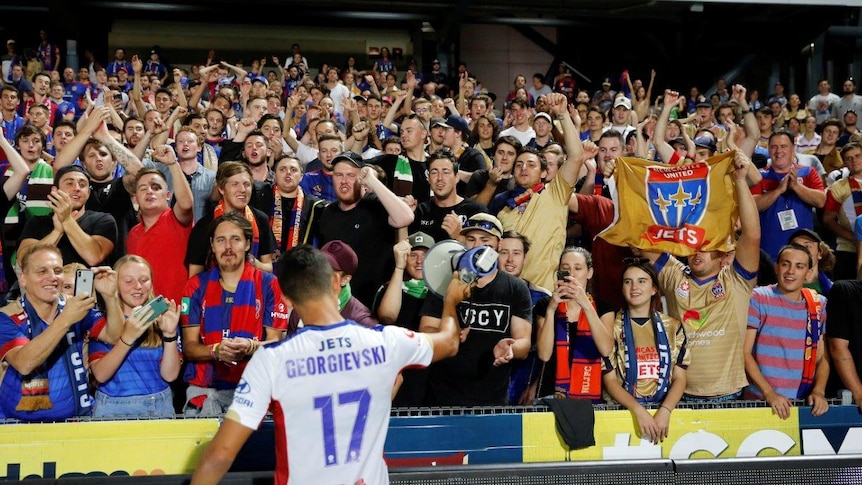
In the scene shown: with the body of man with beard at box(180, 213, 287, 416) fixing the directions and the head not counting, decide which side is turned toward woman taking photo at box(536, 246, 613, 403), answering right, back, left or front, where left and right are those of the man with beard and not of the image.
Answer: left

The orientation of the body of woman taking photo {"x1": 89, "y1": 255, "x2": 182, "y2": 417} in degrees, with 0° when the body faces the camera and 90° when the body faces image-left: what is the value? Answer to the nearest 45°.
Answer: approximately 315°

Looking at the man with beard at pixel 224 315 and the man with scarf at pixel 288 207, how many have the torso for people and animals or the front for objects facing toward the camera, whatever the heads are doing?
2

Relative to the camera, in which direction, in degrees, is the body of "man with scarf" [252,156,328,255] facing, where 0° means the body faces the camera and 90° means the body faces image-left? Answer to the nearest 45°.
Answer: approximately 0°

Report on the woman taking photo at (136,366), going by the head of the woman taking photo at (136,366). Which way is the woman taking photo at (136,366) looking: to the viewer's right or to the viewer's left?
to the viewer's right

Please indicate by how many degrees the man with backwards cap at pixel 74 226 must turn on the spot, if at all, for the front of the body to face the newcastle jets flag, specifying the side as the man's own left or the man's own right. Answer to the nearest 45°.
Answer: approximately 90° to the man's own left
